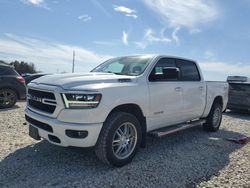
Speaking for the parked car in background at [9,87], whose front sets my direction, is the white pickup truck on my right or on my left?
on my left

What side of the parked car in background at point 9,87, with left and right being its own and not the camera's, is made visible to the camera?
left

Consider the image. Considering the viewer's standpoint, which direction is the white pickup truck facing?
facing the viewer and to the left of the viewer

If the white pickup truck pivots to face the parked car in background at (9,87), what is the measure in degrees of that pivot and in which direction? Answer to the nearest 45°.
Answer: approximately 90° to its right

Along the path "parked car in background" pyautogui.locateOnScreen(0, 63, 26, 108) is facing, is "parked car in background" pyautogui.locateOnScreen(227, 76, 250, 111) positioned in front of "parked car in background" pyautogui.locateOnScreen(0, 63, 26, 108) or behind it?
behind

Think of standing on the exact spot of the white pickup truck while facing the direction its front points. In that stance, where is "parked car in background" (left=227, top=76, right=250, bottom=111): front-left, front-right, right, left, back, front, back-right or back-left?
back

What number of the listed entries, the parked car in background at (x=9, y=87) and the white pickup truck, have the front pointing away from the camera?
0

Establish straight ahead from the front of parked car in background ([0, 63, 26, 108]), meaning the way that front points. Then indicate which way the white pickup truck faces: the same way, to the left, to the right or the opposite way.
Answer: the same way

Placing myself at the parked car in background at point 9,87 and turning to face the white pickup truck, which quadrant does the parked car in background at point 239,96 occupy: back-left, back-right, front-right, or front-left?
front-left

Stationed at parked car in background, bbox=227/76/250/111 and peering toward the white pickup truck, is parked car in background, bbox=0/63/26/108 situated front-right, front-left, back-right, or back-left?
front-right

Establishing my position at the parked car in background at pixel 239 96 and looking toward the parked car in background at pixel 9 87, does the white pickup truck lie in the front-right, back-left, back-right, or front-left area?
front-left
